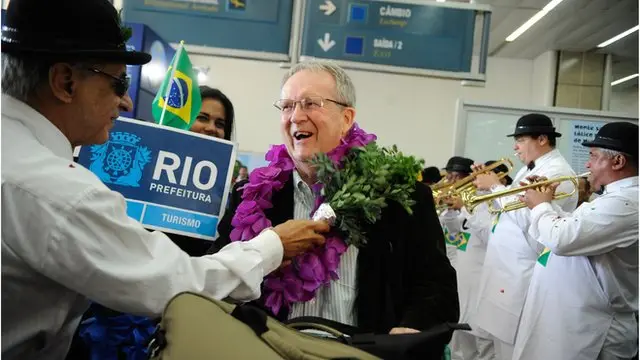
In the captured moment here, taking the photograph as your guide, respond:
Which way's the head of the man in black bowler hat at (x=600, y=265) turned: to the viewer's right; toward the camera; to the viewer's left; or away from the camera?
to the viewer's left

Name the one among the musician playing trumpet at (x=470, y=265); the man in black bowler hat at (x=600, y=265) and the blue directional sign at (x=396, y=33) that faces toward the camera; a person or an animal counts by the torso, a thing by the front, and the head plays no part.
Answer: the blue directional sign

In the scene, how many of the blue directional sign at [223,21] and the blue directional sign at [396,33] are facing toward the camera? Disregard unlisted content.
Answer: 2

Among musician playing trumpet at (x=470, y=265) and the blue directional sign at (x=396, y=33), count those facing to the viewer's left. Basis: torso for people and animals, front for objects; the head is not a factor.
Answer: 1

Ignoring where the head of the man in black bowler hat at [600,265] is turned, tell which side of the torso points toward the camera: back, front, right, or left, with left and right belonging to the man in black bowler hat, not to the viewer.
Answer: left

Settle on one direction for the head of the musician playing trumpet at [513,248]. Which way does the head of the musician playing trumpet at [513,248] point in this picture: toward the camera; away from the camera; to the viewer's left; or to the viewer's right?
to the viewer's left

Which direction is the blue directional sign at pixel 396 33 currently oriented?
toward the camera

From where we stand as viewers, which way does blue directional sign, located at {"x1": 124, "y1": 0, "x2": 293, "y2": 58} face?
facing the viewer

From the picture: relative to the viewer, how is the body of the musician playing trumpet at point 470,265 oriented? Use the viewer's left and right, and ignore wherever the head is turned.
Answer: facing to the left of the viewer

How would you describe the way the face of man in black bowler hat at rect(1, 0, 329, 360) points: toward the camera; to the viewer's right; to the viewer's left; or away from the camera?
to the viewer's right

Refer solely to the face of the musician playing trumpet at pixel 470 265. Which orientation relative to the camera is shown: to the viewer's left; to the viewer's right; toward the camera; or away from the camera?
to the viewer's left
